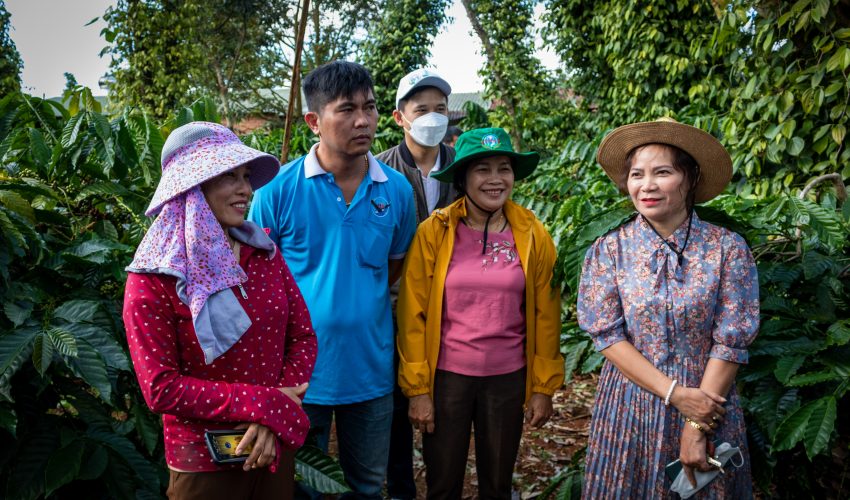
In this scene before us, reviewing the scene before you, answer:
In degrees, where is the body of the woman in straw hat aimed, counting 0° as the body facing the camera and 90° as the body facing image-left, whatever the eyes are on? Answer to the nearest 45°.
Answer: approximately 0°

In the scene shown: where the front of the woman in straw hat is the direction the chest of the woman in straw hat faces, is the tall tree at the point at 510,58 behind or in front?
behind

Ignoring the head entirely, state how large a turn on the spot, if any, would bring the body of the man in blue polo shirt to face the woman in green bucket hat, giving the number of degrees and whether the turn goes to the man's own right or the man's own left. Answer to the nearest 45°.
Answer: approximately 45° to the man's own left

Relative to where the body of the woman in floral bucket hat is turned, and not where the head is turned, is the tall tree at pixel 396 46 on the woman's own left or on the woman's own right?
on the woman's own left

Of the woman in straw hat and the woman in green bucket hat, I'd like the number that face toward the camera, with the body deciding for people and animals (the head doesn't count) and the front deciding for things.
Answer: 2

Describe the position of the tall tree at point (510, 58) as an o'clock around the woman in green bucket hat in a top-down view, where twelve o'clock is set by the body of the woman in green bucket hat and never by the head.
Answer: The tall tree is roughly at 6 o'clock from the woman in green bucket hat.

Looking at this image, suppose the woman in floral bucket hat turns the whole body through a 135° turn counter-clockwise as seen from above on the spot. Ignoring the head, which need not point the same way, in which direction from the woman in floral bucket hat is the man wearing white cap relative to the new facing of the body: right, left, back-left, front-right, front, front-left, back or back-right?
front-right

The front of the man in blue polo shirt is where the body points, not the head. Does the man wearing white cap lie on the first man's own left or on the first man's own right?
on the first man's own left

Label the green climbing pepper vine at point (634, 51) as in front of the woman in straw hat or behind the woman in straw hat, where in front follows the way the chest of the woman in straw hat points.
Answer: behind
